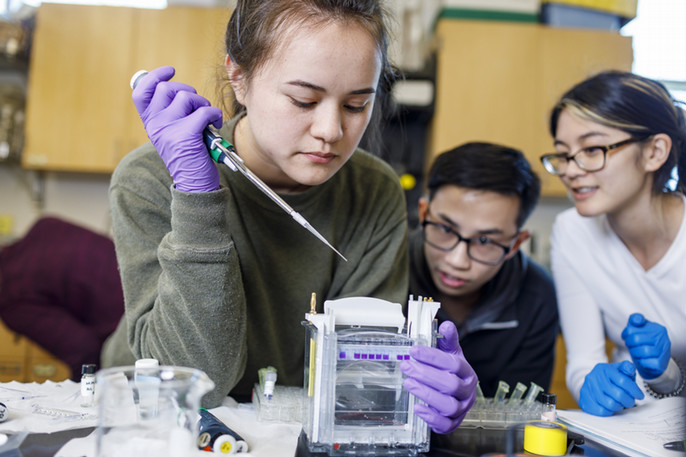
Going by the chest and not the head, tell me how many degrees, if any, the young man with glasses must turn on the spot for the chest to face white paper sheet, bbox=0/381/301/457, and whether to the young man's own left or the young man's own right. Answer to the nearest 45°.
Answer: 0° — they already face it

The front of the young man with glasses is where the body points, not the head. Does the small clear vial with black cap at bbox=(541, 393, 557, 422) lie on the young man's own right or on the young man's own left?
on the young man's own left

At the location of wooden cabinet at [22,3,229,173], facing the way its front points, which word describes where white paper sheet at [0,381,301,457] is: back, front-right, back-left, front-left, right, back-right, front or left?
front

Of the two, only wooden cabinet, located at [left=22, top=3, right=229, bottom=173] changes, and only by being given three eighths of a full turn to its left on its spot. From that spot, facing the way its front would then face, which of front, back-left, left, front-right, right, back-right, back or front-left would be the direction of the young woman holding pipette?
back-right

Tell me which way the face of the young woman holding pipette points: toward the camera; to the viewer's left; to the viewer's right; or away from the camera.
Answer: toward the camera

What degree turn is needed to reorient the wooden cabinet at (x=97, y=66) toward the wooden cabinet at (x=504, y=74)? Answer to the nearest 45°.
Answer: approximately 90° to its left

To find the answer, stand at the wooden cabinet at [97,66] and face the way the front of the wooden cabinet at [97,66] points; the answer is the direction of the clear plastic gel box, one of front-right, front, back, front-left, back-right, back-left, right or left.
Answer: front

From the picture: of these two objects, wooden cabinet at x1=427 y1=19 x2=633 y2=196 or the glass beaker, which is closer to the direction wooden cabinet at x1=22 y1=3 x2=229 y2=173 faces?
the glass beaker

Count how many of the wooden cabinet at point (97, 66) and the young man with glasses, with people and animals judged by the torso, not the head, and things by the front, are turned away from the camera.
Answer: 0

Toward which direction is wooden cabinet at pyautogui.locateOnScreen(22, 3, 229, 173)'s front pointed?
toward the camera
